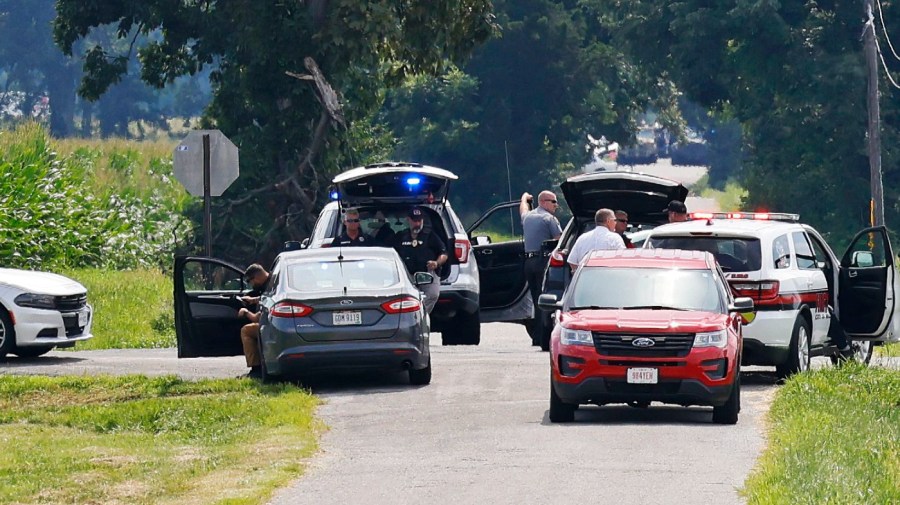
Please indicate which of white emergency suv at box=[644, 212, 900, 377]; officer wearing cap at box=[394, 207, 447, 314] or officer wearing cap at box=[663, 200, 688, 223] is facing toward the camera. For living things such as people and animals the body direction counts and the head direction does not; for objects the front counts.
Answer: officer wearing cap at box=[394, 207, 447, 314]

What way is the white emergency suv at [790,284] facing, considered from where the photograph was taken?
facing away from the viewer and to the right of the viewer

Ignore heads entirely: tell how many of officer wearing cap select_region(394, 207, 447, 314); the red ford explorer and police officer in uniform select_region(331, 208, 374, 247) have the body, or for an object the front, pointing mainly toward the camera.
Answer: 3

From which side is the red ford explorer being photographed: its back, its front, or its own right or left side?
front

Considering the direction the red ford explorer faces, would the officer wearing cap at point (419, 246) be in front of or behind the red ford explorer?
behind

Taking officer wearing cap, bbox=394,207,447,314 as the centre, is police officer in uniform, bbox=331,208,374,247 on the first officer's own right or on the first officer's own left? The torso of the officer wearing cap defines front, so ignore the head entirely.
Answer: on the first officer's own right

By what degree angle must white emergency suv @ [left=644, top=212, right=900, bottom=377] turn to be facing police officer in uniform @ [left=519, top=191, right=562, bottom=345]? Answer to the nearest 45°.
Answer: approximately 90° to its left

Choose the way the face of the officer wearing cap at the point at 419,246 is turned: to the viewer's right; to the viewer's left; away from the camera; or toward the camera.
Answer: toward the camera
